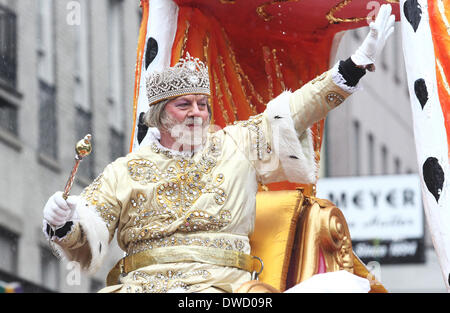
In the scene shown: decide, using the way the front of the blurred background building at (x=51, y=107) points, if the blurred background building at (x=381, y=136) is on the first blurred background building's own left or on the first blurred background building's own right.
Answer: on the first blurred background building's own left

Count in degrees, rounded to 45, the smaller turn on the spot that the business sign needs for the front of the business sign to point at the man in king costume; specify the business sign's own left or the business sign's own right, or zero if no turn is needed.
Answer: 0° — it already faces them

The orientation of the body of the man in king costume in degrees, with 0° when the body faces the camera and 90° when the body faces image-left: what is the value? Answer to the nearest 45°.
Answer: approximately 0°

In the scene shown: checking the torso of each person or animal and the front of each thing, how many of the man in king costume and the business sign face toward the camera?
2

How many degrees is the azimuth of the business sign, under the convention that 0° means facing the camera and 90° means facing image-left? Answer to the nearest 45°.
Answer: approximately 0°
